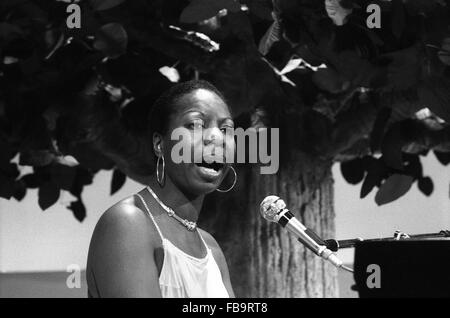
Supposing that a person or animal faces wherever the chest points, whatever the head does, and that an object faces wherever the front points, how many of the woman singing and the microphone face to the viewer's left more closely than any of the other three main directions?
1

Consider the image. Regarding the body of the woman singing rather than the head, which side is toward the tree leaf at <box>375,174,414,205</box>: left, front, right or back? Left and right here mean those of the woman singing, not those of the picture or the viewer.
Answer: left

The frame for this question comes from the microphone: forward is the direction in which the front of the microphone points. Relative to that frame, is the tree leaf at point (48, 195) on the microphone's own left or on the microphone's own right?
on the microphone's own right

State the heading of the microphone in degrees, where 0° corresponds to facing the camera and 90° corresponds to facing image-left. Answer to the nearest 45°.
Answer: approximately 90°

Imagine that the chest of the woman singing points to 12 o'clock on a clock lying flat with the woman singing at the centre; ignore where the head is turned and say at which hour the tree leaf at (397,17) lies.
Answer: The tree leaf is roughly at 9 o'clock from the woman singing.

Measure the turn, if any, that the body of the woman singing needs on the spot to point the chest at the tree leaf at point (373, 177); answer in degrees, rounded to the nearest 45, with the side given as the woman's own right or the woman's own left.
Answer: approximately 90° to the woman's own left

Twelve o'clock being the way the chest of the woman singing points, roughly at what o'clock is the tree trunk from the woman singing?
The tree trunk is roughly at 8 o'clock from the woman singing.

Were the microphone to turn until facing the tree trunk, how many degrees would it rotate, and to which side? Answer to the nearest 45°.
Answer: approximately 90° to its right

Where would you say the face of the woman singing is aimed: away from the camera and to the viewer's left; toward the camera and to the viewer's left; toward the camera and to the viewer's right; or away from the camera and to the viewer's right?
toward the camera and to the viewer's right

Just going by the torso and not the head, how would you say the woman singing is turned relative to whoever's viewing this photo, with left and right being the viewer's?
facing the viewer and to the right of the viewer
